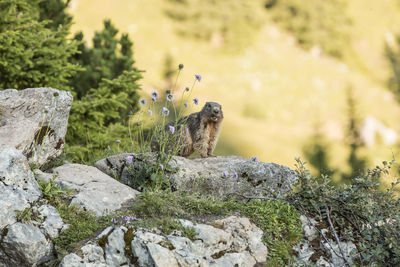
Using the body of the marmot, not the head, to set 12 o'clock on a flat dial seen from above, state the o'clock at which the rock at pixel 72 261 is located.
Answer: The rock is roughly at 2 o'clock from the marmot.

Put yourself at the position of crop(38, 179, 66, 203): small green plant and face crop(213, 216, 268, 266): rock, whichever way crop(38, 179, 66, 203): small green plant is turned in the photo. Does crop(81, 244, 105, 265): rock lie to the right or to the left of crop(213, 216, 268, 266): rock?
right

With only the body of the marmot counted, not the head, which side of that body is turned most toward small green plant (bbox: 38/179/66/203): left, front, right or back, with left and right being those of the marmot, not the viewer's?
right

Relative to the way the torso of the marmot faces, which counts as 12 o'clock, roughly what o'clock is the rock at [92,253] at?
The rock is roughly at 2 o'clock from the marmot.

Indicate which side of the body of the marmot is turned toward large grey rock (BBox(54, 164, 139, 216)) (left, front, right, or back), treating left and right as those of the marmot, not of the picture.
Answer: right

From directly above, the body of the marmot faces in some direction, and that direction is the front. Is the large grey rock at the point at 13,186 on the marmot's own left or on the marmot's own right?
on the marmot's own right

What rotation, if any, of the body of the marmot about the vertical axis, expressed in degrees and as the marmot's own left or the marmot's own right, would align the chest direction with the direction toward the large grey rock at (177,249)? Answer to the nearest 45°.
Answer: approximately 45° to the marmot's own right
